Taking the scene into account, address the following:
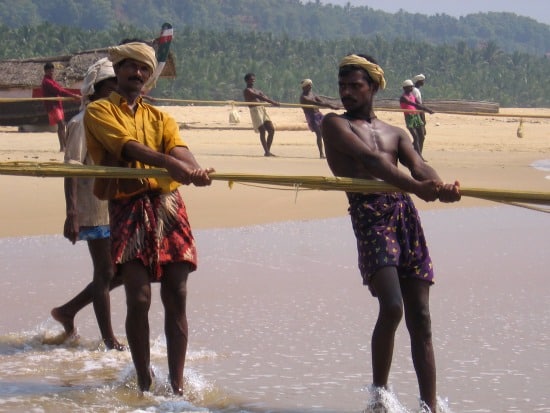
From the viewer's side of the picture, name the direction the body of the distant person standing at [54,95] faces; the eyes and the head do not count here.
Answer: to the viewer's right

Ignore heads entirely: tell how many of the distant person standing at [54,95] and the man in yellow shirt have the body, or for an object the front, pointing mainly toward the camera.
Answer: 1

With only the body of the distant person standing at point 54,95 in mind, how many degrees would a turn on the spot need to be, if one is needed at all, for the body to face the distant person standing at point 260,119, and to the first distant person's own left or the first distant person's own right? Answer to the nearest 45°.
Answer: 0° — they already face them

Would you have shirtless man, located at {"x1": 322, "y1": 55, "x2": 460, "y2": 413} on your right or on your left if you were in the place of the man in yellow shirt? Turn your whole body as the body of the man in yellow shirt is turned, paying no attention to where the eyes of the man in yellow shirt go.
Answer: on your left

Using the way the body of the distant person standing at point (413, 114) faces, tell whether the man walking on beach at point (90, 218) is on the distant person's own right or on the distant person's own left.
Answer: on the distant person's own right
